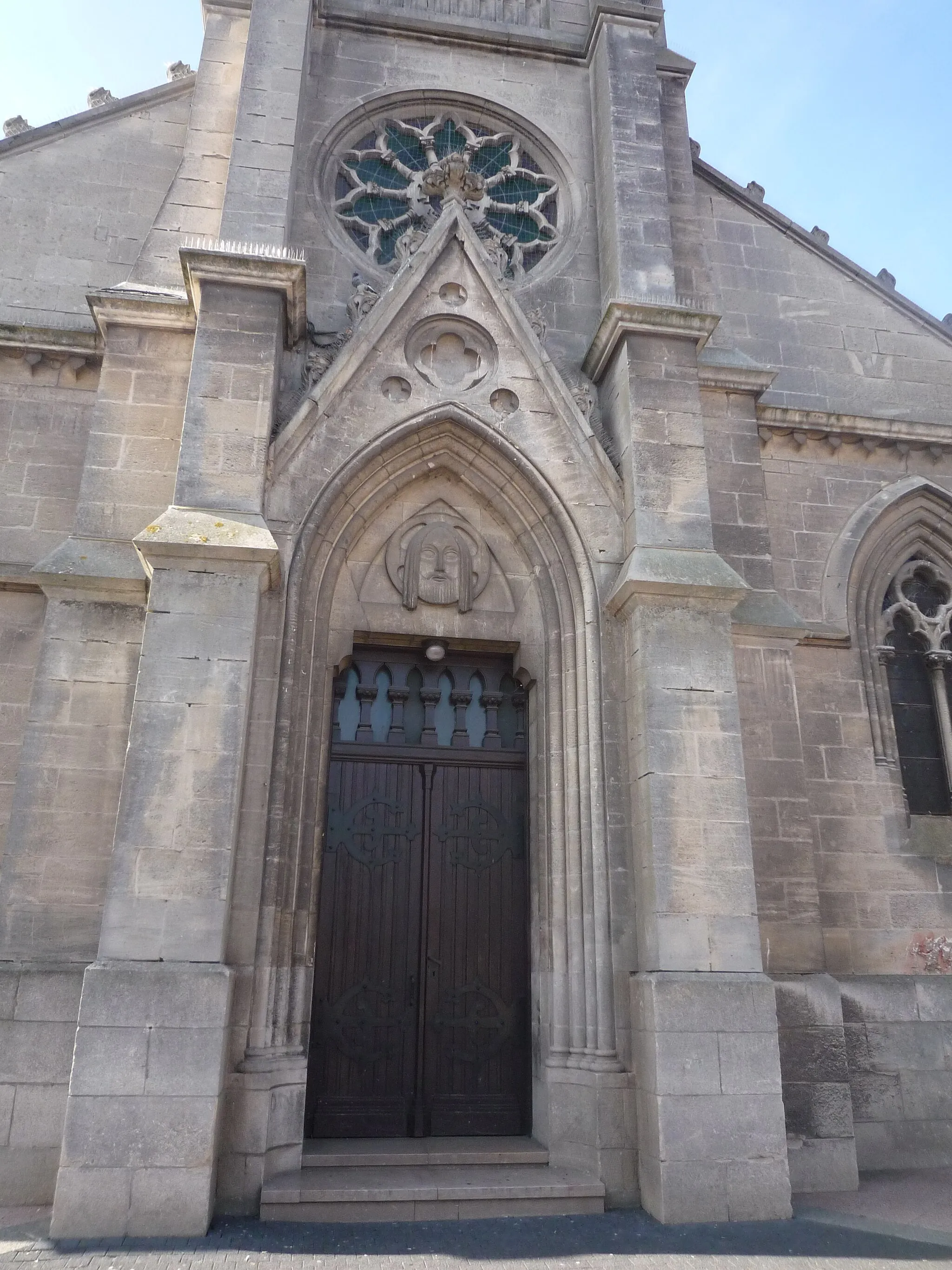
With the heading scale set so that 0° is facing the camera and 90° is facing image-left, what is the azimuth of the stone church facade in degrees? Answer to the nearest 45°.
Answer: approximately 0°
